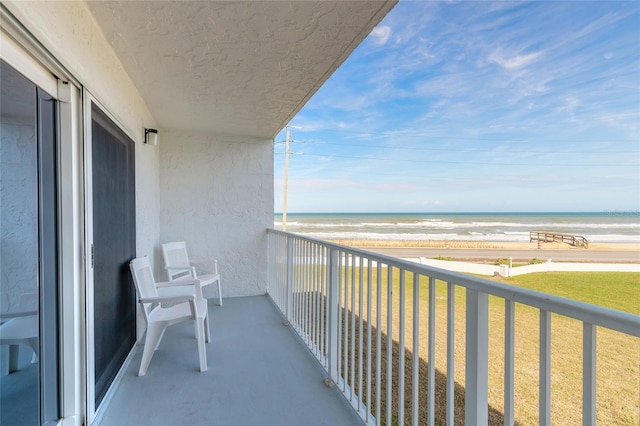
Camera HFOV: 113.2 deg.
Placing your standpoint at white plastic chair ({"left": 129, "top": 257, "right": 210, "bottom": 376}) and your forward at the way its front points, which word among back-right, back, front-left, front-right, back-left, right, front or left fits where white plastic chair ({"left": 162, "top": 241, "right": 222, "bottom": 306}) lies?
left

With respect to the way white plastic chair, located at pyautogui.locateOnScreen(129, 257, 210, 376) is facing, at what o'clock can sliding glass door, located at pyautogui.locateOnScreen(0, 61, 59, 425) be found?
The sliding glass door is roughly at 4 o'clock from the white plastic chair.

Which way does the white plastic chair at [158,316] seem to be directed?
to the viewer's right

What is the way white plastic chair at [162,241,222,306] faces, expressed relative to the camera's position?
facing the viewer and to the right of the viewer

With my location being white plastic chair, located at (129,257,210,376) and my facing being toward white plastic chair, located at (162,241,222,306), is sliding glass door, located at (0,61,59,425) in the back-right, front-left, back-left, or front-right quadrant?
back-left

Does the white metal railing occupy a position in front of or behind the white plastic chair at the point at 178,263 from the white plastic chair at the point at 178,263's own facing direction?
in front

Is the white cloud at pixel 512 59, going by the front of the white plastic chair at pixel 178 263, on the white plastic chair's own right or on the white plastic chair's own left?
on the white plastic chair's own left

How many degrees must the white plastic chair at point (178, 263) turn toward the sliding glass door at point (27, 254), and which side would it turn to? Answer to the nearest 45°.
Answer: approximately 45° to its right
